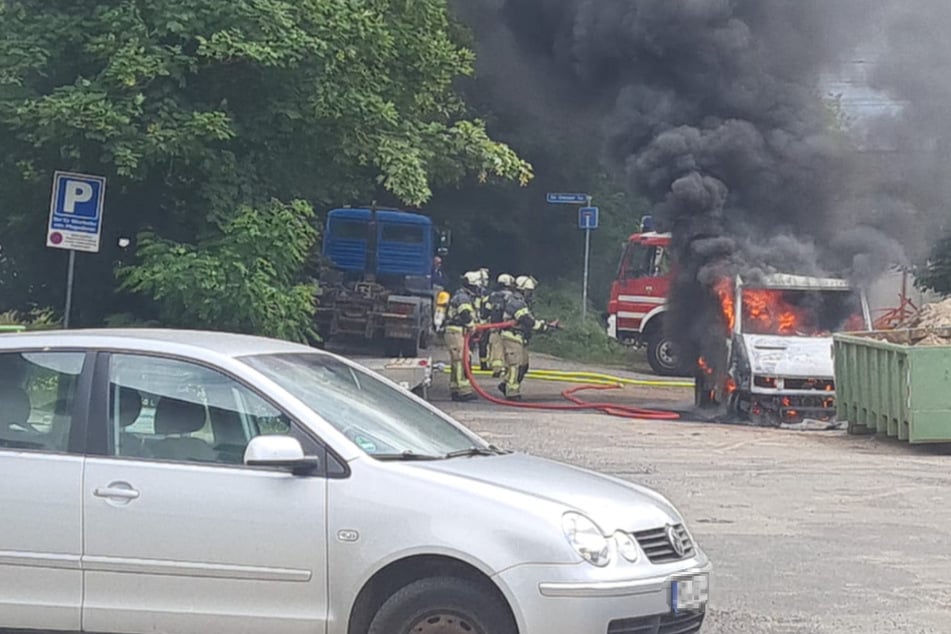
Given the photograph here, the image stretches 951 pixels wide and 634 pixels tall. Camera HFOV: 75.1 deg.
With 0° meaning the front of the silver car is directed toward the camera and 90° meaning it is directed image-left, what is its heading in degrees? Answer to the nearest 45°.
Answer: approximately 315°

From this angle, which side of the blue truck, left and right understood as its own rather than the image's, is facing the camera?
back

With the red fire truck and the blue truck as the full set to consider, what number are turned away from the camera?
1

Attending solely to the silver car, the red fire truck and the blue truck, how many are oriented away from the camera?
1

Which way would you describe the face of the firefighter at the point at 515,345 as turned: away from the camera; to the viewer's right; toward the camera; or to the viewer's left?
to the viewer's right

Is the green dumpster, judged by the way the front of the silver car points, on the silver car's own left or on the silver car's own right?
on the silver car's own left

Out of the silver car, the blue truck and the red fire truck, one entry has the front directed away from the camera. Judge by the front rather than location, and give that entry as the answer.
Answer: the blue truck

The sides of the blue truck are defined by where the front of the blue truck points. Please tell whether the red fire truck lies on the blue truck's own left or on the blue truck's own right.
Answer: on the blue truck's own right

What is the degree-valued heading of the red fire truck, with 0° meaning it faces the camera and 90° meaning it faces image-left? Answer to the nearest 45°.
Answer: approximately 90°

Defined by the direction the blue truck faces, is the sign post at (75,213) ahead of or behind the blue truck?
behind

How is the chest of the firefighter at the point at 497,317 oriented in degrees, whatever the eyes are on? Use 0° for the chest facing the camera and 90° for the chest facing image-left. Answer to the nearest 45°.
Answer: approximately 225°
